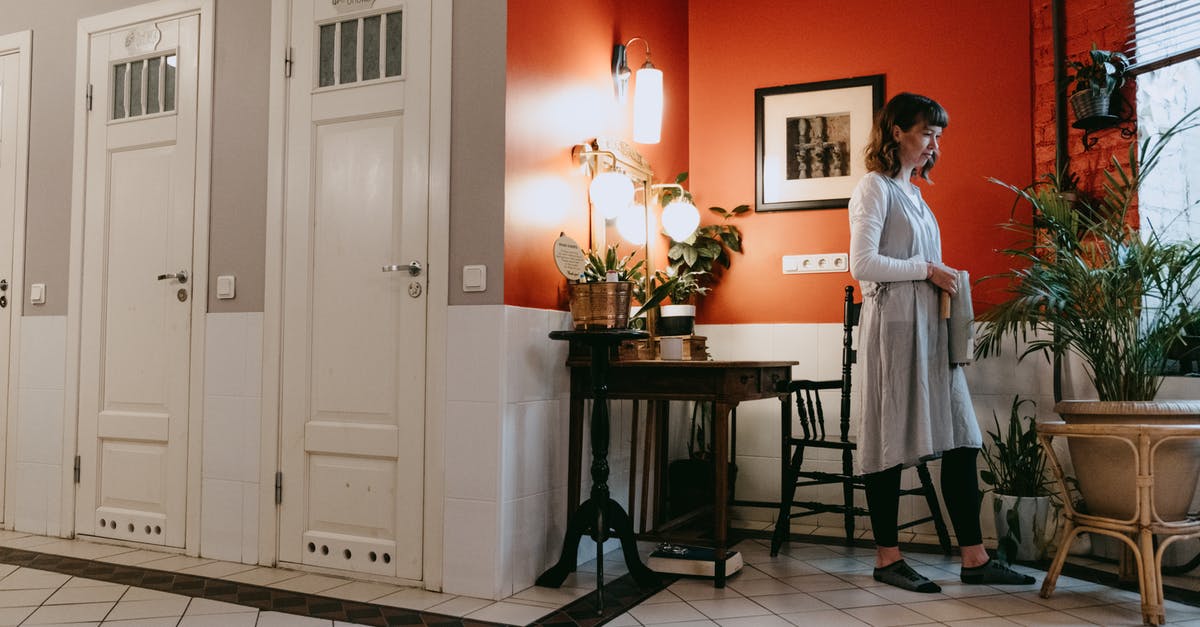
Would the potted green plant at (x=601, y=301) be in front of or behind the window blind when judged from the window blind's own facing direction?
in front

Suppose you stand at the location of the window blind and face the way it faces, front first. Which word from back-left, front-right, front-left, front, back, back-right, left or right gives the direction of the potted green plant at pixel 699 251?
front-right

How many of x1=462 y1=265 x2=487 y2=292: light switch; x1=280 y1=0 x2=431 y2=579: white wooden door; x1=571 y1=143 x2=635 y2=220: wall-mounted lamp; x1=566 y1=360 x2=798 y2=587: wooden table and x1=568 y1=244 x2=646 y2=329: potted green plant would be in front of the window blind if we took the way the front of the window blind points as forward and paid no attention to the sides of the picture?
5

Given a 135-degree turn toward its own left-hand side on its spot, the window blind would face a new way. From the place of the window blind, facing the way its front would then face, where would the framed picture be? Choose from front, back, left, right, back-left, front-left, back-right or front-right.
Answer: back

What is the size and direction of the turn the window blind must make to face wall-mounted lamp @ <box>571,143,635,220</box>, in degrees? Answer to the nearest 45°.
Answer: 0° — it already faces it

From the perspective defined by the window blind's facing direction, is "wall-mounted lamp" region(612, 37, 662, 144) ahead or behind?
ahead

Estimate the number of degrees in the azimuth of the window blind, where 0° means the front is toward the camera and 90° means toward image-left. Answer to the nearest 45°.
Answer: approximately 45°

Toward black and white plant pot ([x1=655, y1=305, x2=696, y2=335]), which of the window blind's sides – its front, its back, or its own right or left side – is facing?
front

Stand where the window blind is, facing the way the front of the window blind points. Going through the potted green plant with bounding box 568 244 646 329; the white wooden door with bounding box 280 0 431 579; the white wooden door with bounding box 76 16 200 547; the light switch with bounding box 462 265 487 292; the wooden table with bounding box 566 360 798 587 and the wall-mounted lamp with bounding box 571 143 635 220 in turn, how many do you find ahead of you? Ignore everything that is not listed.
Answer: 6
